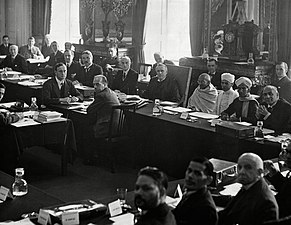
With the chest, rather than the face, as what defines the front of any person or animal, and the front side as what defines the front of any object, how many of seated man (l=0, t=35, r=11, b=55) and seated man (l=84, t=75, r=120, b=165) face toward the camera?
1

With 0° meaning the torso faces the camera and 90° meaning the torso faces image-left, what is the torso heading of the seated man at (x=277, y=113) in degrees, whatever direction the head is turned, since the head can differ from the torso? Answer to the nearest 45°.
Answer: approximately 45°

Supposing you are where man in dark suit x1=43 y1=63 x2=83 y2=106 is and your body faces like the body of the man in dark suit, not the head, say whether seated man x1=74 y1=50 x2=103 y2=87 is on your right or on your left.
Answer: on your left

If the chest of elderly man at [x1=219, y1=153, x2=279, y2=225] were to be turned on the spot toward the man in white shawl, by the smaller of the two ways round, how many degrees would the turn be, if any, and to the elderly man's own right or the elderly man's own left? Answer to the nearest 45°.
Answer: approximately 135° to the elderly man's own right

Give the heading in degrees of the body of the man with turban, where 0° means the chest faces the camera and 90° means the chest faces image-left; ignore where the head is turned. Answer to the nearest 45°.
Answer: approximately 45°

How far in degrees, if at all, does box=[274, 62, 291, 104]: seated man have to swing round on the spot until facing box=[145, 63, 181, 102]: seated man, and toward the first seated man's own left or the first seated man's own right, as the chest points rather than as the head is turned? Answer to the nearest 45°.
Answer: approximately 45° to the first seated man's own right

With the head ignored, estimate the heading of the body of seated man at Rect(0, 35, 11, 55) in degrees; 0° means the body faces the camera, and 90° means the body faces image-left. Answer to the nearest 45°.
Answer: approximately 0°
